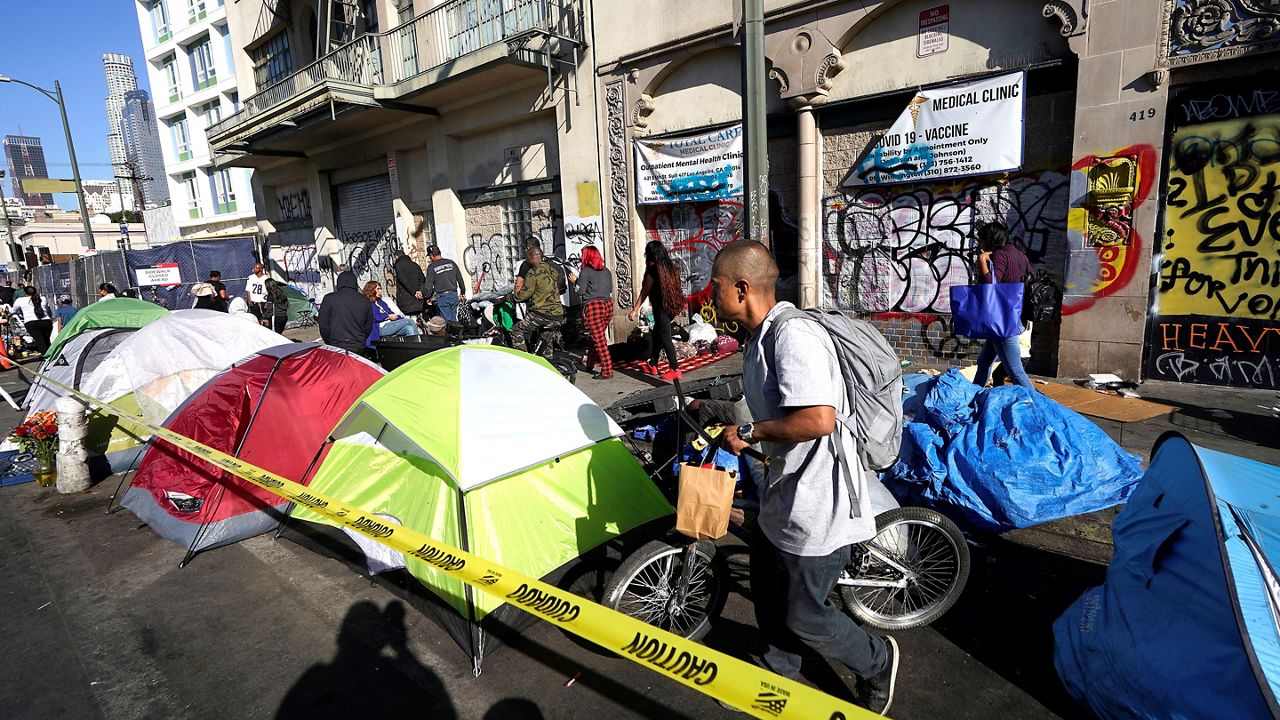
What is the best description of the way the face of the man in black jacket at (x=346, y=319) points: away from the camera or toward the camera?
away from the camera

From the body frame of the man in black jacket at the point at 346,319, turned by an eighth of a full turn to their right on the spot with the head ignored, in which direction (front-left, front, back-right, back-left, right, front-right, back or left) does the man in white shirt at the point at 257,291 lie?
front-left

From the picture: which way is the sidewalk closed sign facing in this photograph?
toward the camera

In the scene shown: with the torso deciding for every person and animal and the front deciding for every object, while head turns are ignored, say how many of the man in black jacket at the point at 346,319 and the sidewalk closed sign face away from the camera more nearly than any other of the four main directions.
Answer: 1

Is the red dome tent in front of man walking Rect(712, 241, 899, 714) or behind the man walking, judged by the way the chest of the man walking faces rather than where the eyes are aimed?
in front

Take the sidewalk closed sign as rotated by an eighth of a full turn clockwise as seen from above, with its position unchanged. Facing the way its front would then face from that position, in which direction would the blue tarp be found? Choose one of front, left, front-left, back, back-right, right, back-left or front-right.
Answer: front-left

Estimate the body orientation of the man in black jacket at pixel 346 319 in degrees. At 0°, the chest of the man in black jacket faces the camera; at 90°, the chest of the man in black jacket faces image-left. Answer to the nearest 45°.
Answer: approximately 180°

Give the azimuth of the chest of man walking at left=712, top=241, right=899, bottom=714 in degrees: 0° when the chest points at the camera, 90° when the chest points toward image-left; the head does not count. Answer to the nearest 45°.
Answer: approximately 90°

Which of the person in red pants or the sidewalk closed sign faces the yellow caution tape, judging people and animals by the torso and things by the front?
the sidewalk closed sign

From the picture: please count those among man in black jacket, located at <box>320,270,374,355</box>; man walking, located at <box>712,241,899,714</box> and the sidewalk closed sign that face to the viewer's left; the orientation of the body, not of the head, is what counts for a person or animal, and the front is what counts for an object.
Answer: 1

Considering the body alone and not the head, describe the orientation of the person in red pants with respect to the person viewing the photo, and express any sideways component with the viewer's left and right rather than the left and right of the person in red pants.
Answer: facing away from the viewer and to the left of the viewer

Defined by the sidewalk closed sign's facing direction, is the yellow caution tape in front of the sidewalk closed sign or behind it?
in front

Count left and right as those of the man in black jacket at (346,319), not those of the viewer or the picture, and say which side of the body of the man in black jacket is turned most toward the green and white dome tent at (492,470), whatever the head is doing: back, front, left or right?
back
